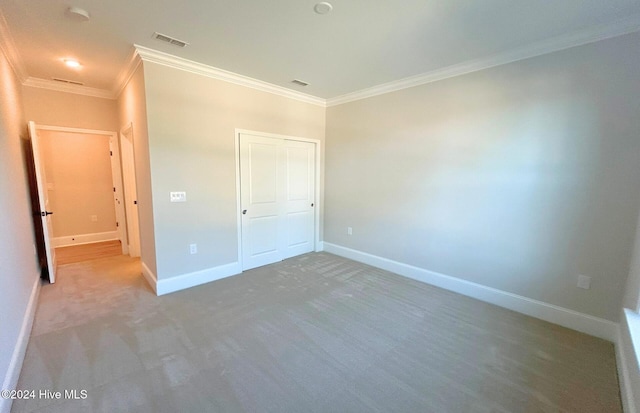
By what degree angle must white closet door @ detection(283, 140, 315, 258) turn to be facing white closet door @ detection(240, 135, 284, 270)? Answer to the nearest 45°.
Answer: approximately 90° to its right

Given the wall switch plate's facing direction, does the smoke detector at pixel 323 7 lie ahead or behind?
ahead

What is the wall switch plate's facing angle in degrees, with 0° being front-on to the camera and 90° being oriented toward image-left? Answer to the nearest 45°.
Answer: approximately 0°

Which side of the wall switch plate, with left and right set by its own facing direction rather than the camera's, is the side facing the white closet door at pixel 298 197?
left

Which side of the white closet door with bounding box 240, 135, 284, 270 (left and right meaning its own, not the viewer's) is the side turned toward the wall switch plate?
right

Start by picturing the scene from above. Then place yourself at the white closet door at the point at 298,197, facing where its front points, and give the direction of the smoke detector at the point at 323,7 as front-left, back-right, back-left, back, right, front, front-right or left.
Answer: front-right

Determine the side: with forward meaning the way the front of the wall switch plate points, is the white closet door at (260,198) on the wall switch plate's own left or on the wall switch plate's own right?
on the wall switch plate's own left

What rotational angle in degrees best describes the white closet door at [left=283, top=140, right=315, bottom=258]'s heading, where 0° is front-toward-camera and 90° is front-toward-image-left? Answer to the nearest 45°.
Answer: approximately 315°
